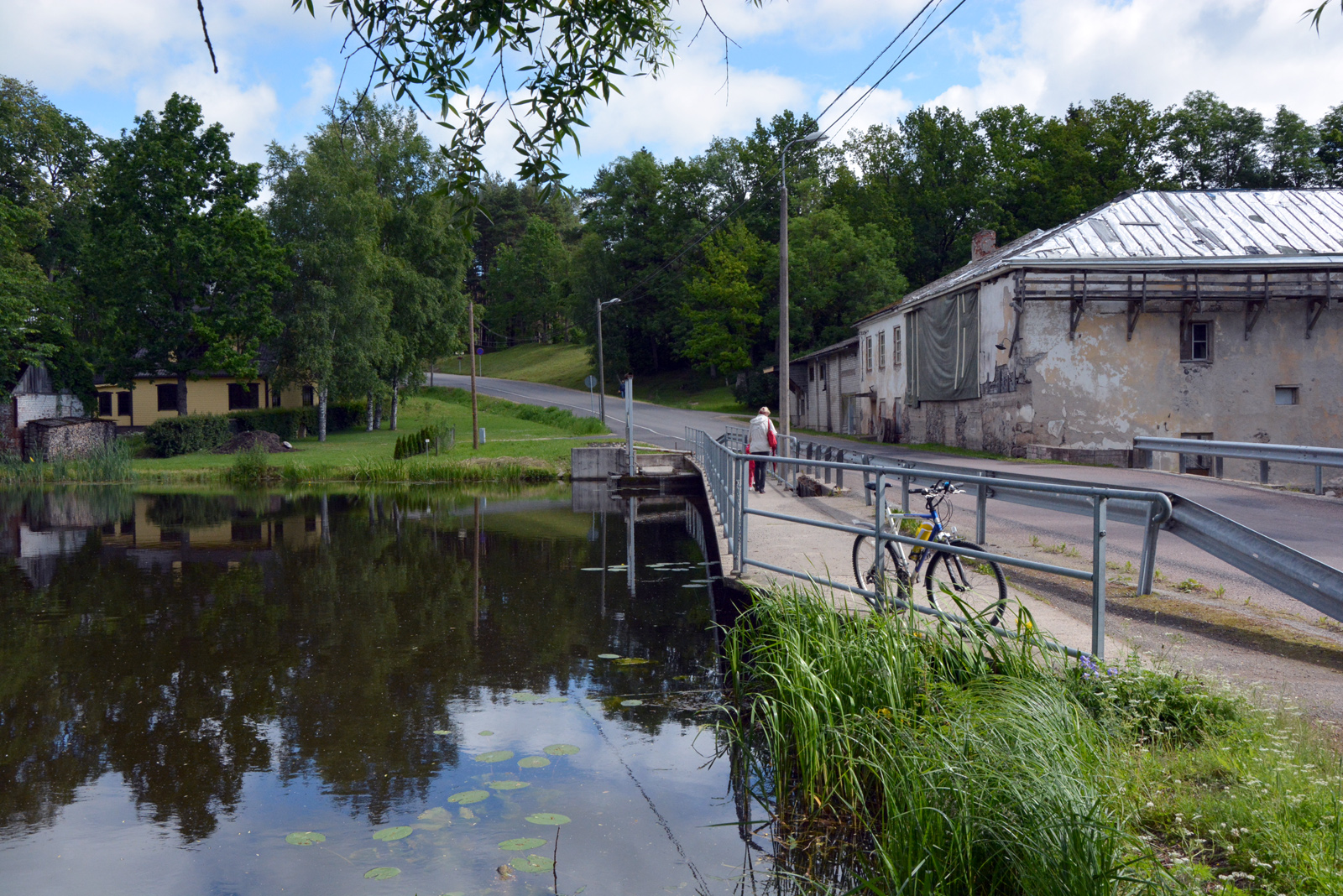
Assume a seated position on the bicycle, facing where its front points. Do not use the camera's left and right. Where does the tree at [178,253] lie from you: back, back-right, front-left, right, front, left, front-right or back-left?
back

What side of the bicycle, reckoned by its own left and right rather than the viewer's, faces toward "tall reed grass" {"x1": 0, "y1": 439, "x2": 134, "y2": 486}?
back

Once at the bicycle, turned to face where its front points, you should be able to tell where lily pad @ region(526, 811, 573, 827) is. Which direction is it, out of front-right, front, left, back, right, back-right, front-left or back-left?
right

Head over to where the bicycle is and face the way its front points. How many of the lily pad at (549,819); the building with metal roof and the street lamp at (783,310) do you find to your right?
1

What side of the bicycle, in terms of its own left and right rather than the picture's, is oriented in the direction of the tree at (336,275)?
back

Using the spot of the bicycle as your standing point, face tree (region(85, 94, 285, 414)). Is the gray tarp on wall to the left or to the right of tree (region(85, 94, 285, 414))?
right

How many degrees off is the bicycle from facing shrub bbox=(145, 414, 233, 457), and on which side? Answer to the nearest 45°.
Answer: approximately 180°

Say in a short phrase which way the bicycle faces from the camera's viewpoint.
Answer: facing the viewer and to the right of the viewer

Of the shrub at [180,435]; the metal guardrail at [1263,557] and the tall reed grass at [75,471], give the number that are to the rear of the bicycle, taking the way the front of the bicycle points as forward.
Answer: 2

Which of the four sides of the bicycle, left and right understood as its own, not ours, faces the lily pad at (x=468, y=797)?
right

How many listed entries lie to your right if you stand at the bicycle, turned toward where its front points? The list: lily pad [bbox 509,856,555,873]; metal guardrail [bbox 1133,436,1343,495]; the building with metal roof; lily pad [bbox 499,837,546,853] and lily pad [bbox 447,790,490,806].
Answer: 3

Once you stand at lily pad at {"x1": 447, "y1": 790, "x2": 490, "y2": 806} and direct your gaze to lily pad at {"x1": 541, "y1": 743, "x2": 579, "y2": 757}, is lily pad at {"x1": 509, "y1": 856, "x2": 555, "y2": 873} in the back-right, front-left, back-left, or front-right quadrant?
back-right

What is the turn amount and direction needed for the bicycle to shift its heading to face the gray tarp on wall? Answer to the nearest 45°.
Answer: approximately 135° to its left

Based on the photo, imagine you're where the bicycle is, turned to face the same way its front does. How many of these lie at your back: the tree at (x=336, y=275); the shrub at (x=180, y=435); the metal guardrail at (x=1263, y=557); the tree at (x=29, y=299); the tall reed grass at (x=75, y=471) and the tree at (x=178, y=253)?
5

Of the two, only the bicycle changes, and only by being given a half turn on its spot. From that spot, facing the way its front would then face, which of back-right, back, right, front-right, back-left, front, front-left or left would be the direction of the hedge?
front
